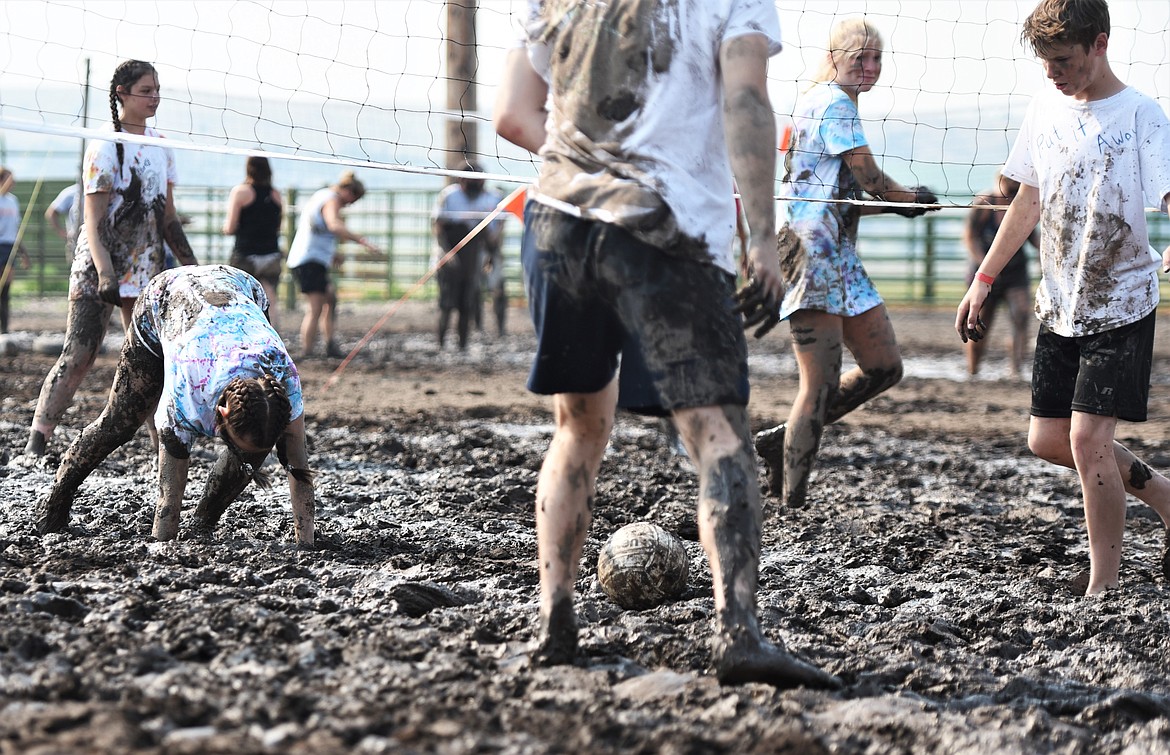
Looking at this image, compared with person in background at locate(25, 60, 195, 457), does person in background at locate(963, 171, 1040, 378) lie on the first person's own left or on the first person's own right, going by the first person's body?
on the first person's own left

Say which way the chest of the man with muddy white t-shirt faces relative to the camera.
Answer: away from the camera

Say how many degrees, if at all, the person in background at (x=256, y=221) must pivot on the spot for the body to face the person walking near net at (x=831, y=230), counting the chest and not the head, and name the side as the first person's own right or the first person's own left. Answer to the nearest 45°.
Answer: approximately 180°

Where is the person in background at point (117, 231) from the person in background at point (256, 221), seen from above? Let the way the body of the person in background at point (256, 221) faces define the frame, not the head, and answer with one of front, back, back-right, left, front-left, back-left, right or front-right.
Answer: back

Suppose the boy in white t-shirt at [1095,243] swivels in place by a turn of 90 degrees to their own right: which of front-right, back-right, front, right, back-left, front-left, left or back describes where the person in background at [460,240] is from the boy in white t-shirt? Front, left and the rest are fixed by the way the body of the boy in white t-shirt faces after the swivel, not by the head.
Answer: front

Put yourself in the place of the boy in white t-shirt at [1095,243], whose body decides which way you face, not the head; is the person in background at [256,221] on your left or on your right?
on your right

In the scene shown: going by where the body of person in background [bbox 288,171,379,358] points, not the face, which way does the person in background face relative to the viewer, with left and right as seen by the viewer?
facing to the right of the viewer

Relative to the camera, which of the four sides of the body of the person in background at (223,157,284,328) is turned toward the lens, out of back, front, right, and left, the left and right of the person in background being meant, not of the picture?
back

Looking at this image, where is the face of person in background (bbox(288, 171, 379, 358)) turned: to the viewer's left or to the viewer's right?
to the viewer's right
